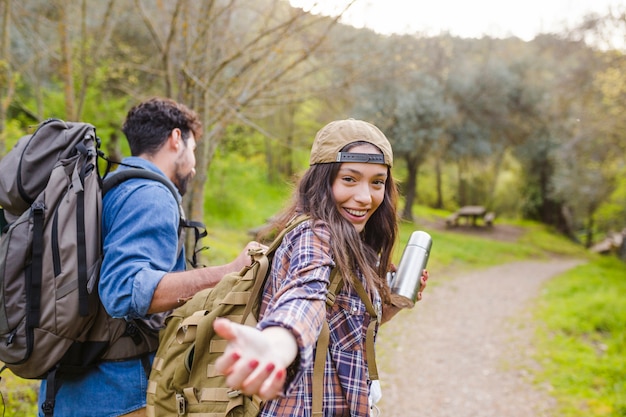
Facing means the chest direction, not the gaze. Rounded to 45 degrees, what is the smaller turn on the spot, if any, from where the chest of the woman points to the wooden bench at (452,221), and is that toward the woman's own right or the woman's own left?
approximately 135° to the woman's own left

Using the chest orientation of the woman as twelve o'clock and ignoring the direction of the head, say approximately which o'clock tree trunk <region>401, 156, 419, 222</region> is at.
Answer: The tree trunk is roughly at 8 o'clock from the woman.

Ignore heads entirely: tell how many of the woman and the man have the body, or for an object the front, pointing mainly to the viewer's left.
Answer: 0

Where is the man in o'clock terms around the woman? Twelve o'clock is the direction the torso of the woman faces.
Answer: The man is roughly at 5 o'clock from the woman.

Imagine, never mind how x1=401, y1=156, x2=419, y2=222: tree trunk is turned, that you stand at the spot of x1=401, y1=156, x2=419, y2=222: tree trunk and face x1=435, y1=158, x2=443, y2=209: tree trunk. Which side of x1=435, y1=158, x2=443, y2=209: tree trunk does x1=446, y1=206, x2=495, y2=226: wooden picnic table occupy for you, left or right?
right

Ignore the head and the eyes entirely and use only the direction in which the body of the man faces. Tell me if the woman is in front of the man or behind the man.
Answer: in front

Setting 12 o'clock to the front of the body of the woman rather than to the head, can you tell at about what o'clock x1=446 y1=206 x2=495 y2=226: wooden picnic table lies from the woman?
The wooden picnic table is roughly at 8 o'clock from the woman.
